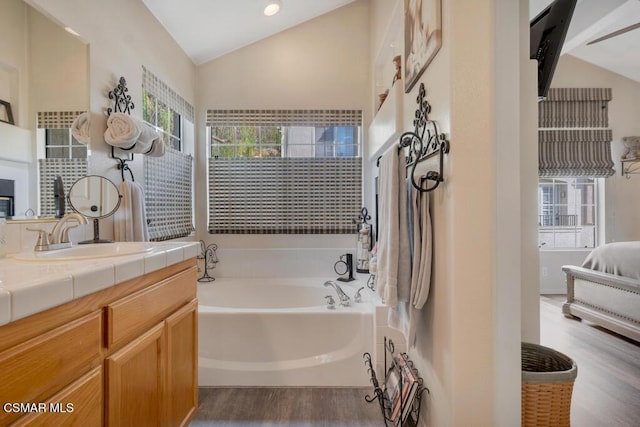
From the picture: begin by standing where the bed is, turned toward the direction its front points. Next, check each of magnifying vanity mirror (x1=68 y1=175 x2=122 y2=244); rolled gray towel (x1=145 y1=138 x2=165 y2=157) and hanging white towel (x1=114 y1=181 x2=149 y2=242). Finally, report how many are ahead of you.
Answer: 3

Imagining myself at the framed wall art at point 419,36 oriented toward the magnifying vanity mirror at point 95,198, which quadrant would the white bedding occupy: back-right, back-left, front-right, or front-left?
back-right

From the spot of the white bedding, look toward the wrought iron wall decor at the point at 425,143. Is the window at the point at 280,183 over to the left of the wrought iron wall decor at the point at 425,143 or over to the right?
right

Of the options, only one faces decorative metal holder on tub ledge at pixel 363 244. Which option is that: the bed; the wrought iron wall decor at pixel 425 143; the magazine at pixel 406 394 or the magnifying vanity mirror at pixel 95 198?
the bed

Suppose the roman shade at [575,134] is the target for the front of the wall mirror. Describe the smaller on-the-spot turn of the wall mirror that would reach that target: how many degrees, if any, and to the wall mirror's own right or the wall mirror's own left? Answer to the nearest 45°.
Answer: approximately 45° to the wall mirror's own left

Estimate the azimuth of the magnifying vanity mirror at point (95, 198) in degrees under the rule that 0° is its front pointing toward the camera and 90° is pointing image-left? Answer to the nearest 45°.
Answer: approximately 0°

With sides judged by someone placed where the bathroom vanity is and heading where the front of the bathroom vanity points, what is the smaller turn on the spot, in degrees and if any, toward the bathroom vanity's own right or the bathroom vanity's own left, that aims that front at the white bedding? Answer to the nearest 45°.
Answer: approximately 45° to the bathroom vanity's own left

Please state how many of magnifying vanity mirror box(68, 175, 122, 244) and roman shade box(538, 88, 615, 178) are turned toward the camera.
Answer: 2

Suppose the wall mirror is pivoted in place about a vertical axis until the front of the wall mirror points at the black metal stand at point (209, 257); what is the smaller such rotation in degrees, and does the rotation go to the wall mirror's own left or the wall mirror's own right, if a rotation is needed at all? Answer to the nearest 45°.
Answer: approximately 90° to the wall mirror's own left

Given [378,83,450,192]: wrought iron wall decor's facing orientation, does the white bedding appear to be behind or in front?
behind

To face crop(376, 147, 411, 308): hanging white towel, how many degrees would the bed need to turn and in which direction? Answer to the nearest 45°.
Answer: approximately 45° to its left

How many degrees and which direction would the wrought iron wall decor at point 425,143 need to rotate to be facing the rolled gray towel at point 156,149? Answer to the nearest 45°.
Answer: approximately 45° to its right

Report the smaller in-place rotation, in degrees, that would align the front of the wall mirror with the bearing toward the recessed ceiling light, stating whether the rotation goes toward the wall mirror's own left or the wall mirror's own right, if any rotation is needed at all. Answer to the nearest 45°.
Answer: approximately 45° to the wall mirror's own left

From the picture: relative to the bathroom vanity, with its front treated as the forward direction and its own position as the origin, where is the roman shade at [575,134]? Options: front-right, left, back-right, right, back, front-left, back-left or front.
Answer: front-left
